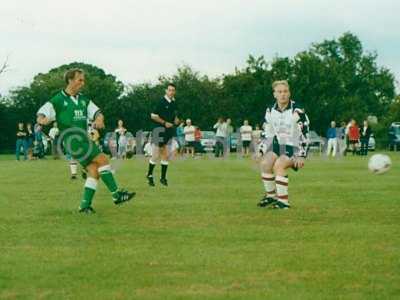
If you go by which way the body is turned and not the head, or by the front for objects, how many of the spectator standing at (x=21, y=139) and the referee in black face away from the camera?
0

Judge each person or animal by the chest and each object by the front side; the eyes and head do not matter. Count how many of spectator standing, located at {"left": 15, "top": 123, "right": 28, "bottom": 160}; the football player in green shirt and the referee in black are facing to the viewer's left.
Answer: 0

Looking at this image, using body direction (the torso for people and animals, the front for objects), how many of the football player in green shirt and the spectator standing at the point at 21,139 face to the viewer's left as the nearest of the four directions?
0

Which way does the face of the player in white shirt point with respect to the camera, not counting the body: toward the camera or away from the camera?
toward the camera

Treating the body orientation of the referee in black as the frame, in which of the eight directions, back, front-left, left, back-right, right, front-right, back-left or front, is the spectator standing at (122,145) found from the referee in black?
back-left

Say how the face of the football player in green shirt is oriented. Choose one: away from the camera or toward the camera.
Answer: toward the camera

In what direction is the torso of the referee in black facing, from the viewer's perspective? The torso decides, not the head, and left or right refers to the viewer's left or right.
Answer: facing the viewer and to the right of the viewer

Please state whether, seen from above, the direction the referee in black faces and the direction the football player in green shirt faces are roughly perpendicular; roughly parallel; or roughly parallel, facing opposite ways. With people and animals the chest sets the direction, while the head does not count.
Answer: roughly parallel

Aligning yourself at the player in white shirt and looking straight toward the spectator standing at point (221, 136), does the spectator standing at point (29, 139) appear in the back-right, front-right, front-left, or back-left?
front-left

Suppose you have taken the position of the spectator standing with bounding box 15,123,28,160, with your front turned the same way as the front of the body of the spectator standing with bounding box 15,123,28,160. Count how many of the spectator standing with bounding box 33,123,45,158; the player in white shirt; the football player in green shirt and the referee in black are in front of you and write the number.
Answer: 3

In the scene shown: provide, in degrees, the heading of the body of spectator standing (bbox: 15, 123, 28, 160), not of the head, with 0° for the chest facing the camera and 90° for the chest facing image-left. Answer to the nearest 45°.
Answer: approximately 0°

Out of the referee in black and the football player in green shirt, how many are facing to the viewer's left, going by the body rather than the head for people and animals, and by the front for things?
0
